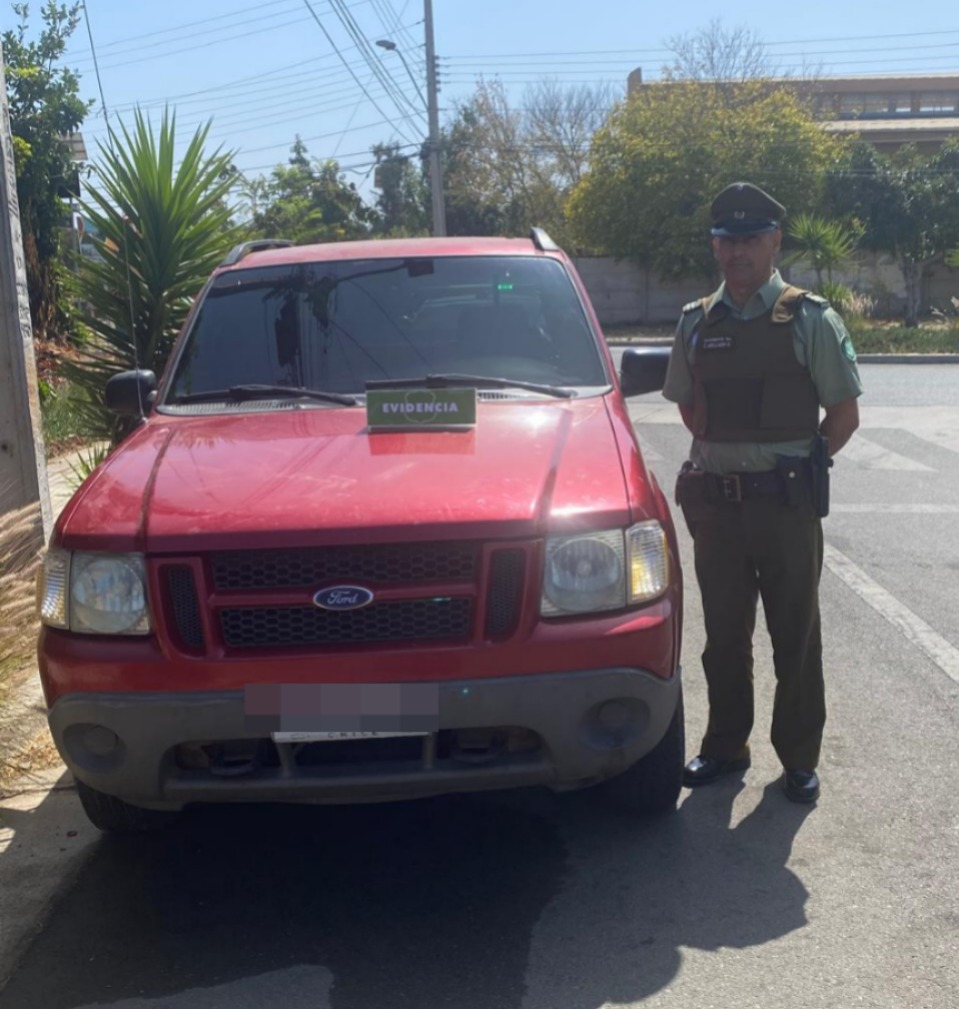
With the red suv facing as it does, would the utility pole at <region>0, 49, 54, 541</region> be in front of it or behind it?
behind

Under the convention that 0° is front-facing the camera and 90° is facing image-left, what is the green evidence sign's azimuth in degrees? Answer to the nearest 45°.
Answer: approximately 0°

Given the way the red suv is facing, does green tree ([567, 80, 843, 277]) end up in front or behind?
behind

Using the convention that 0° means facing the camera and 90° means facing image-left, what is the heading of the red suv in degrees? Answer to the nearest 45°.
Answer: approximately 0°

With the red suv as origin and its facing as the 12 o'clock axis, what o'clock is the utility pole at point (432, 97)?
The utility pole is roughly at 6 o'clock from the red suv.

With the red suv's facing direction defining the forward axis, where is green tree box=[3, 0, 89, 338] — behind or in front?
behind
